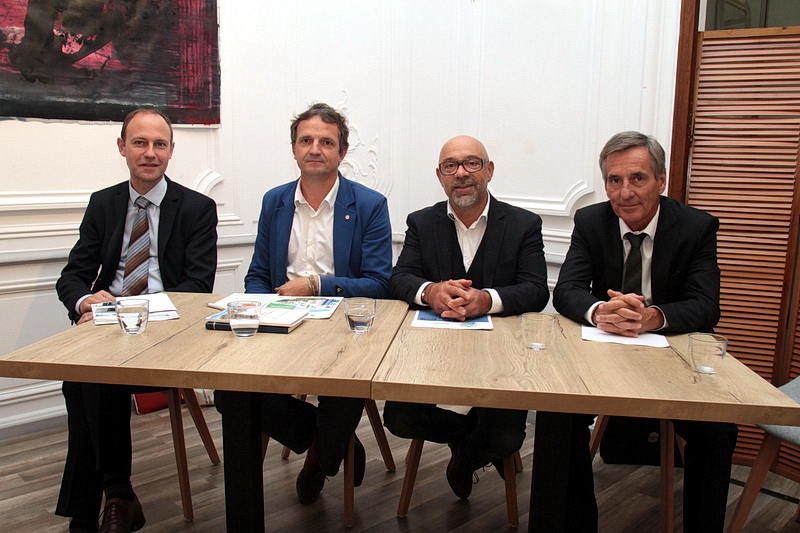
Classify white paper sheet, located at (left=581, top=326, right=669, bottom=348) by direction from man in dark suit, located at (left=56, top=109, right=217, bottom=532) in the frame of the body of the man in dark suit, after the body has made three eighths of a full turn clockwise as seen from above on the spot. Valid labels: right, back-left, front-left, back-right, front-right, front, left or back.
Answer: back

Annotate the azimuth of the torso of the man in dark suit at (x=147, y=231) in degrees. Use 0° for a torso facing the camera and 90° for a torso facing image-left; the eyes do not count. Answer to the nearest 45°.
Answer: approximately 0°

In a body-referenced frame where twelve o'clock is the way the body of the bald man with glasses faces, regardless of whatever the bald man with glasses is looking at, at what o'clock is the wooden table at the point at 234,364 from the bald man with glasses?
The wooden table is roughly at 1 o'clock from the bald man with glasses.

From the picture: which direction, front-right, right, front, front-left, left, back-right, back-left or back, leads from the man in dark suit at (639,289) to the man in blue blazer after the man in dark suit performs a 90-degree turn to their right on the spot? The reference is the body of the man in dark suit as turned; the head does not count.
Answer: front

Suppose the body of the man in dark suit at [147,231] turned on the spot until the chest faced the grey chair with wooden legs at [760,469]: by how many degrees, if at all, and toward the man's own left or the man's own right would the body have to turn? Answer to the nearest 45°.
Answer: approximately 45° to the man's own left

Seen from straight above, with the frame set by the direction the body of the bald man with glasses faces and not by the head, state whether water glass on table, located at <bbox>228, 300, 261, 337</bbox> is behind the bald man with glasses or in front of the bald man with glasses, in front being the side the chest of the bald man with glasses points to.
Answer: in front

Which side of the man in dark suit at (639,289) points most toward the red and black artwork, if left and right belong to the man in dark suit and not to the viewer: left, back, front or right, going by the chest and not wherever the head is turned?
right

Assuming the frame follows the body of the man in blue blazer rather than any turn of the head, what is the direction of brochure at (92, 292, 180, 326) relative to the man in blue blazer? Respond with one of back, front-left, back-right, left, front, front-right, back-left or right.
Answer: front-right

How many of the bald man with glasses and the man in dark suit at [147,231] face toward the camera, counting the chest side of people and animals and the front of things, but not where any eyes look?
2

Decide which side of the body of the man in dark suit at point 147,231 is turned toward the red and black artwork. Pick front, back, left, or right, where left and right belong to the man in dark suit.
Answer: back

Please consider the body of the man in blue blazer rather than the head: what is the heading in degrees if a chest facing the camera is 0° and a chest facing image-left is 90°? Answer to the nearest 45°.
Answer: approximately 0°
